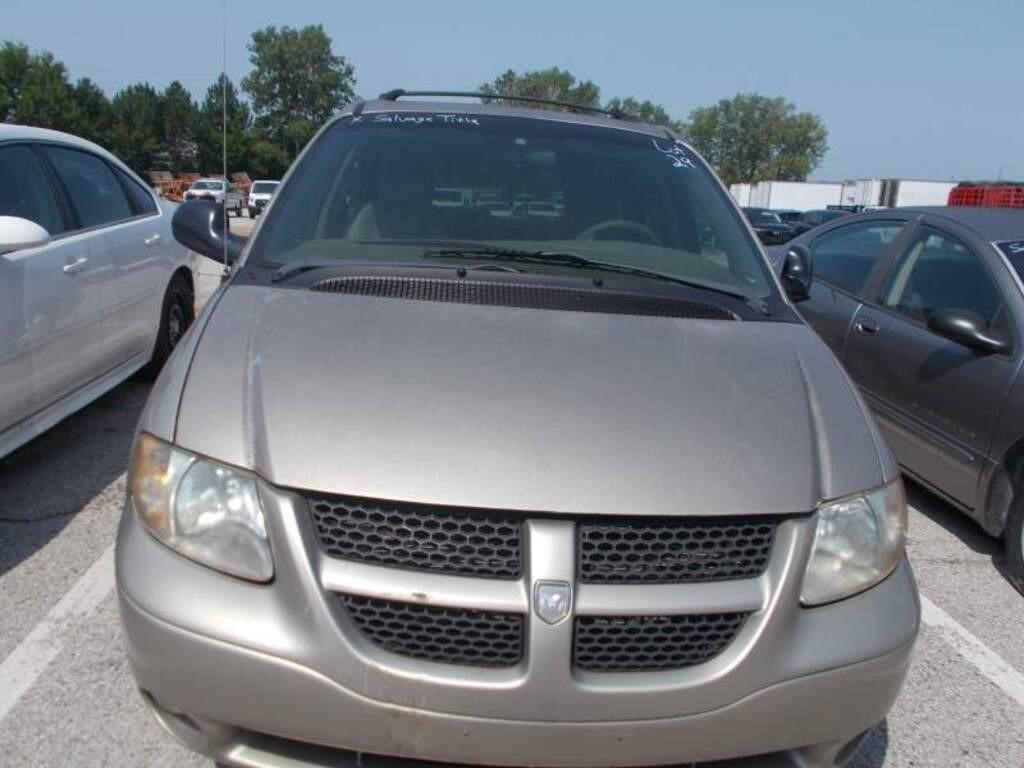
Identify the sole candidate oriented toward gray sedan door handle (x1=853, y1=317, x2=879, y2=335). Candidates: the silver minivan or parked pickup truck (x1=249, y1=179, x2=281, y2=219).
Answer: the parked pickup truck

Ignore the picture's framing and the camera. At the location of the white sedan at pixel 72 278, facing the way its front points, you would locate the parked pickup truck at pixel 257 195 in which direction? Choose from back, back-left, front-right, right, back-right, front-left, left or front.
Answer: back-right

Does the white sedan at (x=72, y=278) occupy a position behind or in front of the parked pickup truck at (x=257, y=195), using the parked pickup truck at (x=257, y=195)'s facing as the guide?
in front

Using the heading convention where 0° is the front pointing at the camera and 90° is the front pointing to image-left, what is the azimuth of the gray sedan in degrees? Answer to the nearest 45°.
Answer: approximately 315°

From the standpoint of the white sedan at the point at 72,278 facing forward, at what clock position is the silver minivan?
The silver minivan is roughly at 10 o'clock from the white sedan.

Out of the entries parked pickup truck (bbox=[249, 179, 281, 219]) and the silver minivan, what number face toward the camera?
2

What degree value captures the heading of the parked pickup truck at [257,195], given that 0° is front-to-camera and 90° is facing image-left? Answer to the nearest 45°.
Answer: approximately 0°

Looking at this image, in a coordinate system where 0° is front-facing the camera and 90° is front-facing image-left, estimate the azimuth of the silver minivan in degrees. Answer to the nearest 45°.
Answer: approximately 0°

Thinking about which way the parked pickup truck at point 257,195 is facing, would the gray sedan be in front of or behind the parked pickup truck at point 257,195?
in front

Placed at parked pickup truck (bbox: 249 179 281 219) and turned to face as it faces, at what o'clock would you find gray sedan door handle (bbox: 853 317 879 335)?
The gray sedan door handle is roughly at 12 o'clock from the parked pickup truck.

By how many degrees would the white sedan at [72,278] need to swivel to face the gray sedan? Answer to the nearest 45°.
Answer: approximately 90° to its left

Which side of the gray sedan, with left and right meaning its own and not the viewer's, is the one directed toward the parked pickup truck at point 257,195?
back
